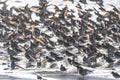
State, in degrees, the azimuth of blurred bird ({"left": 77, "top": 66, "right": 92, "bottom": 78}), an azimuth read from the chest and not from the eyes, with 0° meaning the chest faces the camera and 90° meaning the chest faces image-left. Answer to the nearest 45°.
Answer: approximately 90°
